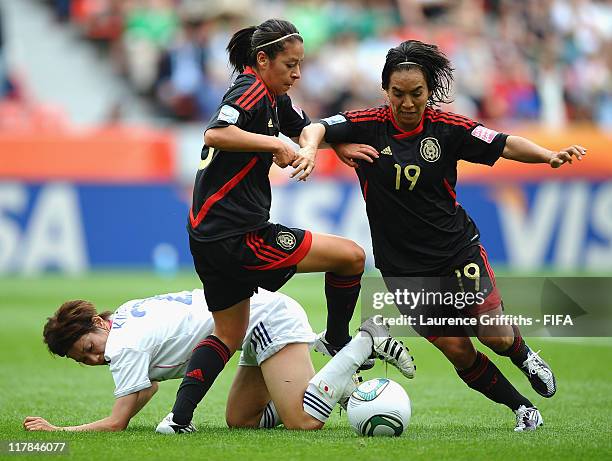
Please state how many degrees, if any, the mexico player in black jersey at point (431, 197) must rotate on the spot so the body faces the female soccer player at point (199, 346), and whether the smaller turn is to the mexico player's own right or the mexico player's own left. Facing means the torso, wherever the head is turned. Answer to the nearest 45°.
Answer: approximately 90° to the mexico player's own right

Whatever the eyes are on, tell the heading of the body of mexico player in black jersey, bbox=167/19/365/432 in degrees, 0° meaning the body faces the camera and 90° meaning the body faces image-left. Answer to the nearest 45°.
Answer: approximately 270°

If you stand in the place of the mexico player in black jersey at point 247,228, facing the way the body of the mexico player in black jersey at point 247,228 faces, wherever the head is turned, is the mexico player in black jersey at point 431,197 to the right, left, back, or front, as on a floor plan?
front

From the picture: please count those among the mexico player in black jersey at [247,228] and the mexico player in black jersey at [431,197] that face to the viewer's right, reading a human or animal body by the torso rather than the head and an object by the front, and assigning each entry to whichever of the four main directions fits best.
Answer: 1

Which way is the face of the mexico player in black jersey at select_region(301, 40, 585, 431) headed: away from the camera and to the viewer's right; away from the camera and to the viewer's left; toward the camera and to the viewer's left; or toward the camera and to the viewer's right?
toward the camera and to the viewer's left

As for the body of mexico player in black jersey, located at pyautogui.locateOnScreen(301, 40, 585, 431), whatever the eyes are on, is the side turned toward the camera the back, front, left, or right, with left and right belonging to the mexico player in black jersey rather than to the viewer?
front
